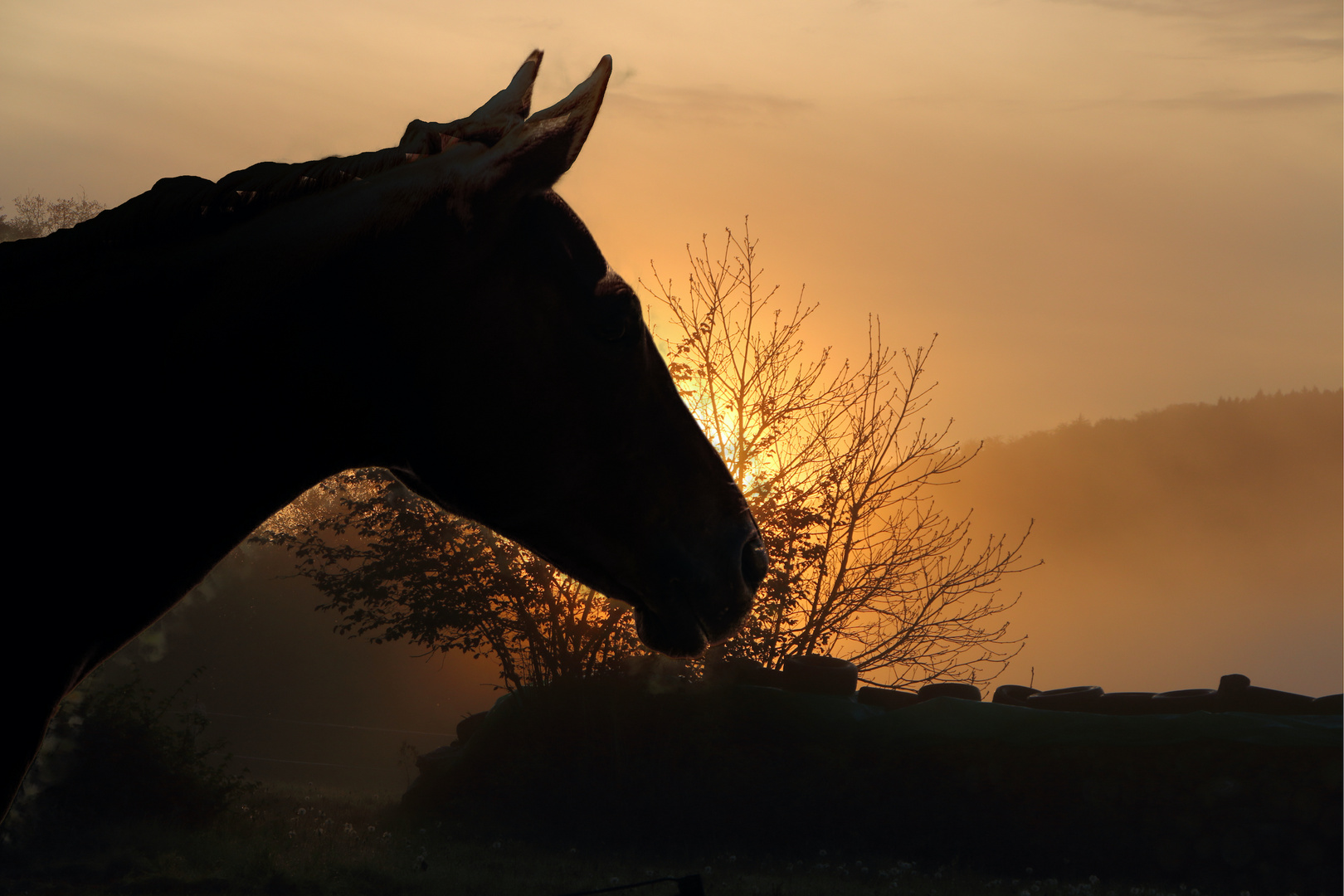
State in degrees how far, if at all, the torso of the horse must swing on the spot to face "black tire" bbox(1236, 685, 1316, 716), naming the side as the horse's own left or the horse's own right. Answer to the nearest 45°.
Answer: approximately 45° to the horse's own left

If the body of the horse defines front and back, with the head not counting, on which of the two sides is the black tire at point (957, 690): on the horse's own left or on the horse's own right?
on the horse's own left

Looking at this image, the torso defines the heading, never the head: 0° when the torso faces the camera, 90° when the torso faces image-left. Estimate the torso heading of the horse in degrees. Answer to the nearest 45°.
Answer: approximately 270°

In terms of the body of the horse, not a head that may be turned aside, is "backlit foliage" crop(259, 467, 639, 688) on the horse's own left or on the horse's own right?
on the horse's own left

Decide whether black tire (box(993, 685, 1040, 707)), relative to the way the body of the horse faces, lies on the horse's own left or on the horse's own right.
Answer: on the horse's own left

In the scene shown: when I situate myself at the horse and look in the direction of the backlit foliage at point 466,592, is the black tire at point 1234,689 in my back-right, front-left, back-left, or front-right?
front-right
